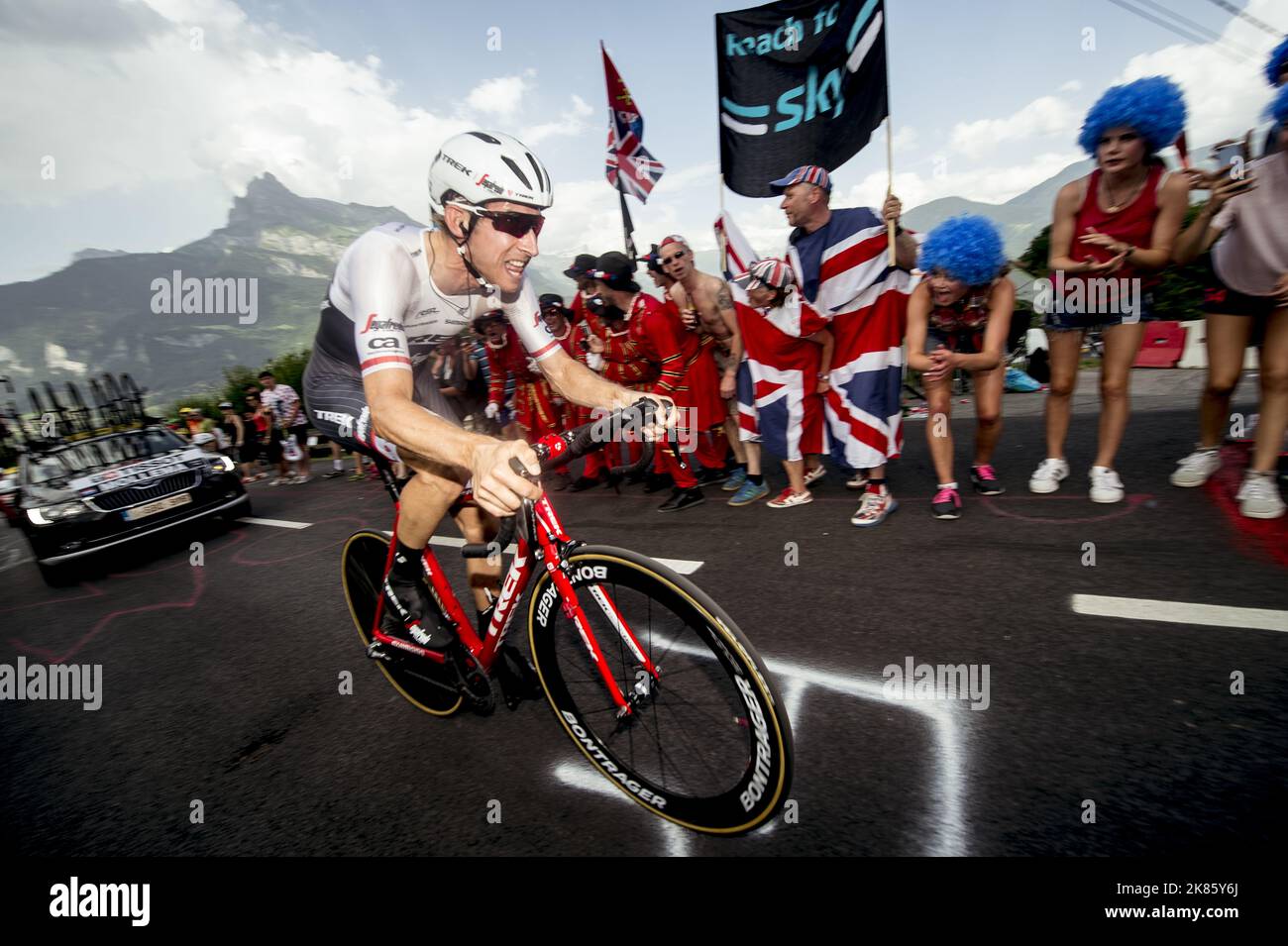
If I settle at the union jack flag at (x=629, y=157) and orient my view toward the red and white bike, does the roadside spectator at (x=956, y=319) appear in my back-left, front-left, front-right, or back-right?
front-left

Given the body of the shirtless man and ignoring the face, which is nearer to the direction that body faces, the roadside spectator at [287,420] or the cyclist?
the cyclist

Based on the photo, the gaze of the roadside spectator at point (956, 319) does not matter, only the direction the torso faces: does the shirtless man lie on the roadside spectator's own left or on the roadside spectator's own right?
on the roadside spectator's own right

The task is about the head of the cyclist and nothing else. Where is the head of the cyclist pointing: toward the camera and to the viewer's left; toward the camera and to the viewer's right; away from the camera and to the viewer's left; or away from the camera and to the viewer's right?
toward the camera and to the viewer's right

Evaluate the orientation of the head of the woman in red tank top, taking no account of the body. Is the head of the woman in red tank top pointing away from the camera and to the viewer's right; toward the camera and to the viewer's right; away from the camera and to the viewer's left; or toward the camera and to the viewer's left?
toward the camera and to the viewer's left

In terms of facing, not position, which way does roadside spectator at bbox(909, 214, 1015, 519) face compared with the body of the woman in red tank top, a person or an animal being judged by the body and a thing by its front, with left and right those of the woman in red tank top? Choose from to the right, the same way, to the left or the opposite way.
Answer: the same way

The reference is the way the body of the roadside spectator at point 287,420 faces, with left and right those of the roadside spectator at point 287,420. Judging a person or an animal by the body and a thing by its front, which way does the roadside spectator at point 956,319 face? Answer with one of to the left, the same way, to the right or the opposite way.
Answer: the same way

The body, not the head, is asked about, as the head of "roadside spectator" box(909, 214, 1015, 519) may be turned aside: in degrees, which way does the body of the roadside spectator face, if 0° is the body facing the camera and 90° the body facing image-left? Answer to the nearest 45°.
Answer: approximately 0°

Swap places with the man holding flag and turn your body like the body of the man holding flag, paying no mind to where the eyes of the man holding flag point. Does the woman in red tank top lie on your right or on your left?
on your left

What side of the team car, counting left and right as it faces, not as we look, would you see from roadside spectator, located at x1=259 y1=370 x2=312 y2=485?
left

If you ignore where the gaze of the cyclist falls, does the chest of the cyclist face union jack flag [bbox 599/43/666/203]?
no

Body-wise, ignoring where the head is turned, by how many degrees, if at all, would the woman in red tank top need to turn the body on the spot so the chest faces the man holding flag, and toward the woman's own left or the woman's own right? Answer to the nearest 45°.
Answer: approximately 90° to the woman's own right

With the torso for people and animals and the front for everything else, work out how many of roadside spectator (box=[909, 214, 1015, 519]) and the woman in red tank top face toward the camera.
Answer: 2

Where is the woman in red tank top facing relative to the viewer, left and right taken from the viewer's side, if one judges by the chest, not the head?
facing the viewer

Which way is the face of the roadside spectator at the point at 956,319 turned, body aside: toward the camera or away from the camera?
toward the camera

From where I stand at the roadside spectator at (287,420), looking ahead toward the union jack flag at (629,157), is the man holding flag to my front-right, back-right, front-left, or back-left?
front-right
